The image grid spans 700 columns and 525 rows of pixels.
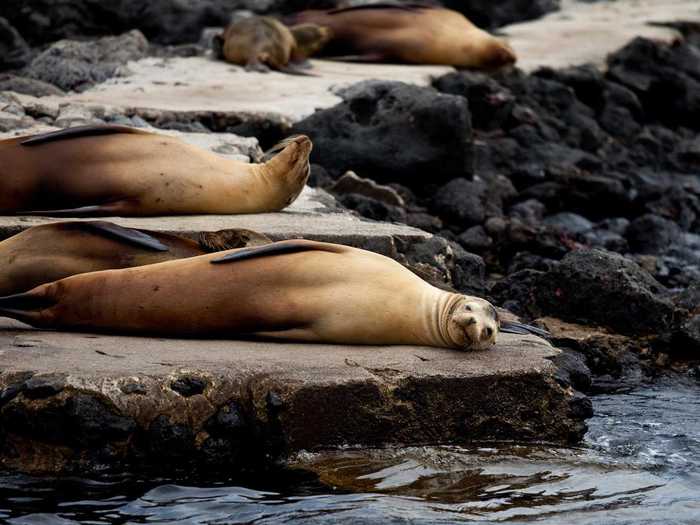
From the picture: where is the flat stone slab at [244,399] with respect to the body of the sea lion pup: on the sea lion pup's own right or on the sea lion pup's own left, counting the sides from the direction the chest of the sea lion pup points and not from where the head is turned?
on the sea lion pup's own right

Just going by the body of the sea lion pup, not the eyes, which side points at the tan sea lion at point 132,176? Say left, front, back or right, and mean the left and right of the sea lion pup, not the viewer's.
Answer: right

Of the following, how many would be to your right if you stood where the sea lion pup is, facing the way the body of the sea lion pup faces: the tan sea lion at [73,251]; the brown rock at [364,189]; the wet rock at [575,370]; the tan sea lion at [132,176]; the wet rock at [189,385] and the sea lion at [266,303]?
6

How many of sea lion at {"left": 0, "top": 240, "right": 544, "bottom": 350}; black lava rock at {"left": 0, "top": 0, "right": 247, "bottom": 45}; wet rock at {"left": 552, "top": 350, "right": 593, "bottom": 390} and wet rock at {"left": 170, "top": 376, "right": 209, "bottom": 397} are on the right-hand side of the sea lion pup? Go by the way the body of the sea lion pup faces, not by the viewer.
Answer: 3

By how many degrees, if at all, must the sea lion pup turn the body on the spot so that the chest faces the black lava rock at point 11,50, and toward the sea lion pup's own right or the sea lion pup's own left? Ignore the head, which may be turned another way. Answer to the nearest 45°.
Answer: approximately 180°

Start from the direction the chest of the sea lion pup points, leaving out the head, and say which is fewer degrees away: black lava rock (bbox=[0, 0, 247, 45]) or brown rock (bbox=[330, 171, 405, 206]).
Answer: the brown rock

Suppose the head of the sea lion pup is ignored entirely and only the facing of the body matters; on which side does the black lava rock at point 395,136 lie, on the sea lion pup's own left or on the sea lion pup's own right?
on the sea lion pup's own right

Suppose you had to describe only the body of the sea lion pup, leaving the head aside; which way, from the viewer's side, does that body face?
to the viewer's right

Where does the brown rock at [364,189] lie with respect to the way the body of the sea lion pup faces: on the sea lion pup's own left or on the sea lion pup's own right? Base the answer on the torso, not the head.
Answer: on the sea lion pup's own right

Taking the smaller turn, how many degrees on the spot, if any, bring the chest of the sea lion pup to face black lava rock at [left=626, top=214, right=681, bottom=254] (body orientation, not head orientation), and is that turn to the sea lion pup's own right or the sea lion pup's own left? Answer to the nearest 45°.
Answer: approximately 45° to the sea lion pup's own right

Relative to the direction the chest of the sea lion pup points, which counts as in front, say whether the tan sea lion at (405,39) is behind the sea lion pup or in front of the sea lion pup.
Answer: in front

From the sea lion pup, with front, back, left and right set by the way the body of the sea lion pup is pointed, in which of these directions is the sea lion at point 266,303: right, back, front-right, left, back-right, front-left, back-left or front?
right

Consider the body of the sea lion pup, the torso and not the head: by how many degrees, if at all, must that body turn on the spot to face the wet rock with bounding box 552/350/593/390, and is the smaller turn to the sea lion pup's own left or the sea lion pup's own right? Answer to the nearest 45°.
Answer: approximately 90° to the sea lion pup's own right

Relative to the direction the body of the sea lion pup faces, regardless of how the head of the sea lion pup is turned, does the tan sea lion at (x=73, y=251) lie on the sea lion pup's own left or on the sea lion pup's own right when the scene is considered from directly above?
on the sea lion pup's own right

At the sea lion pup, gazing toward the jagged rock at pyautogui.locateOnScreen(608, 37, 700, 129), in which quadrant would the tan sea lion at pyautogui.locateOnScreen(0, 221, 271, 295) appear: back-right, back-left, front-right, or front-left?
back-right
